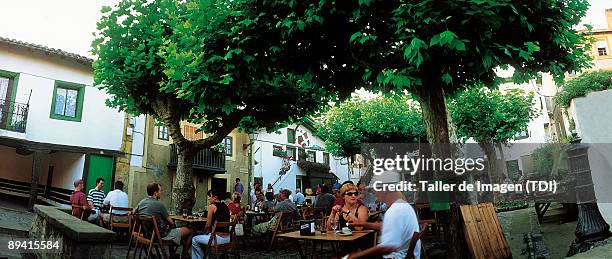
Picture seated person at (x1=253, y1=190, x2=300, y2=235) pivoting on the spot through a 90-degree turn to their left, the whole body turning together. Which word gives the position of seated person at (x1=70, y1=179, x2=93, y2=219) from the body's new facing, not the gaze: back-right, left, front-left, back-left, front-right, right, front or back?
right

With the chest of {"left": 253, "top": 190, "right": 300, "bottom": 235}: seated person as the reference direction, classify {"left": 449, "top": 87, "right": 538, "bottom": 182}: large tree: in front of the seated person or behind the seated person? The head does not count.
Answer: behind

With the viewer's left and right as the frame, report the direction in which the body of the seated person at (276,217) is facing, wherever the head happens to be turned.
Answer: facing to the left of the viewer

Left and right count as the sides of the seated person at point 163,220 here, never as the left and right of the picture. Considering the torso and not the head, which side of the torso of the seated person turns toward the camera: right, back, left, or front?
right

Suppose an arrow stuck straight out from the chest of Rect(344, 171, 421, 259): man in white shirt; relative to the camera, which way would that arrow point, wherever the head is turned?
to the viewer's left

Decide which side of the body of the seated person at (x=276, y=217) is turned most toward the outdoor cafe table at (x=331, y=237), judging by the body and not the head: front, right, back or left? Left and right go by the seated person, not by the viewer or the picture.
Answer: left

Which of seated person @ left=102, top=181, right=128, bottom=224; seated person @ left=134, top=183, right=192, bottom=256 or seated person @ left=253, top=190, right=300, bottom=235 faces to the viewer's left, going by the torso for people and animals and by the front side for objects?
seated person @ left=253, top=190, right=300, bottom=235

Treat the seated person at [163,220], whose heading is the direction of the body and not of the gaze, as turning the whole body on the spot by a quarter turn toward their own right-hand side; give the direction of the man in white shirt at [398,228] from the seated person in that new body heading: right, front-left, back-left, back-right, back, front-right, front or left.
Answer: front-left
